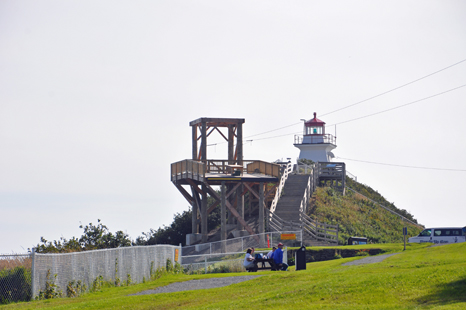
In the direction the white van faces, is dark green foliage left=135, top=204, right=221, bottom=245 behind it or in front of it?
in front

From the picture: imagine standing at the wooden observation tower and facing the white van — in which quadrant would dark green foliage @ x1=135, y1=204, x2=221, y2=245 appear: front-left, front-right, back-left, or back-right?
back-left

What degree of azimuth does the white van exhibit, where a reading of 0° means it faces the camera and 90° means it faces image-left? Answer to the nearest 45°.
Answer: approximately 90°

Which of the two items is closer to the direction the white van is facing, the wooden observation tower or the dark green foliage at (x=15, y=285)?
the wooden observation tower

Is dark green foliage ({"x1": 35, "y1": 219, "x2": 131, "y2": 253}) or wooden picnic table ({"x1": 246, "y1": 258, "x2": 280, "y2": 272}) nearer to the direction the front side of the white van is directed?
the dark green foliage

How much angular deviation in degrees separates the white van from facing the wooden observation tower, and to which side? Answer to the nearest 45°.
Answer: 0° — it already faces it

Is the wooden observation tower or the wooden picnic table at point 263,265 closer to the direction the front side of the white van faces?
the wooden observation tower

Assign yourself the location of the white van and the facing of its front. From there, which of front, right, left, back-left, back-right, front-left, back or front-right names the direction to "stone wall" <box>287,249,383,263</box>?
front-left

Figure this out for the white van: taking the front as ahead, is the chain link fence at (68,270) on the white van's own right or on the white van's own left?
on the white van's own left
